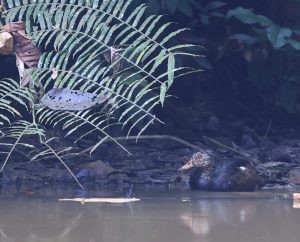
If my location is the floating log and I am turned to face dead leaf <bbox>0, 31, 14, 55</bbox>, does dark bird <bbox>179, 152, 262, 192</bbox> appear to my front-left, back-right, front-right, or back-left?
back-right

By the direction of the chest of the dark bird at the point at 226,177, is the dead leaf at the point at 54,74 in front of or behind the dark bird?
in front

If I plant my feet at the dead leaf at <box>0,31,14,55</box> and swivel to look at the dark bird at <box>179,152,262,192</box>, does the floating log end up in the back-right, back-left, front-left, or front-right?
front-right

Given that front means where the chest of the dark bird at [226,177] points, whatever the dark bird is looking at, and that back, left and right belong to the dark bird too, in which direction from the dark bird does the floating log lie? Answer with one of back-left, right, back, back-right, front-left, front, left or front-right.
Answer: front-left

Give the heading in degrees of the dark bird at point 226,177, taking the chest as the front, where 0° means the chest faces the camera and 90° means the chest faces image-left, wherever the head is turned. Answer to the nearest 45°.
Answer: approximately 90°
